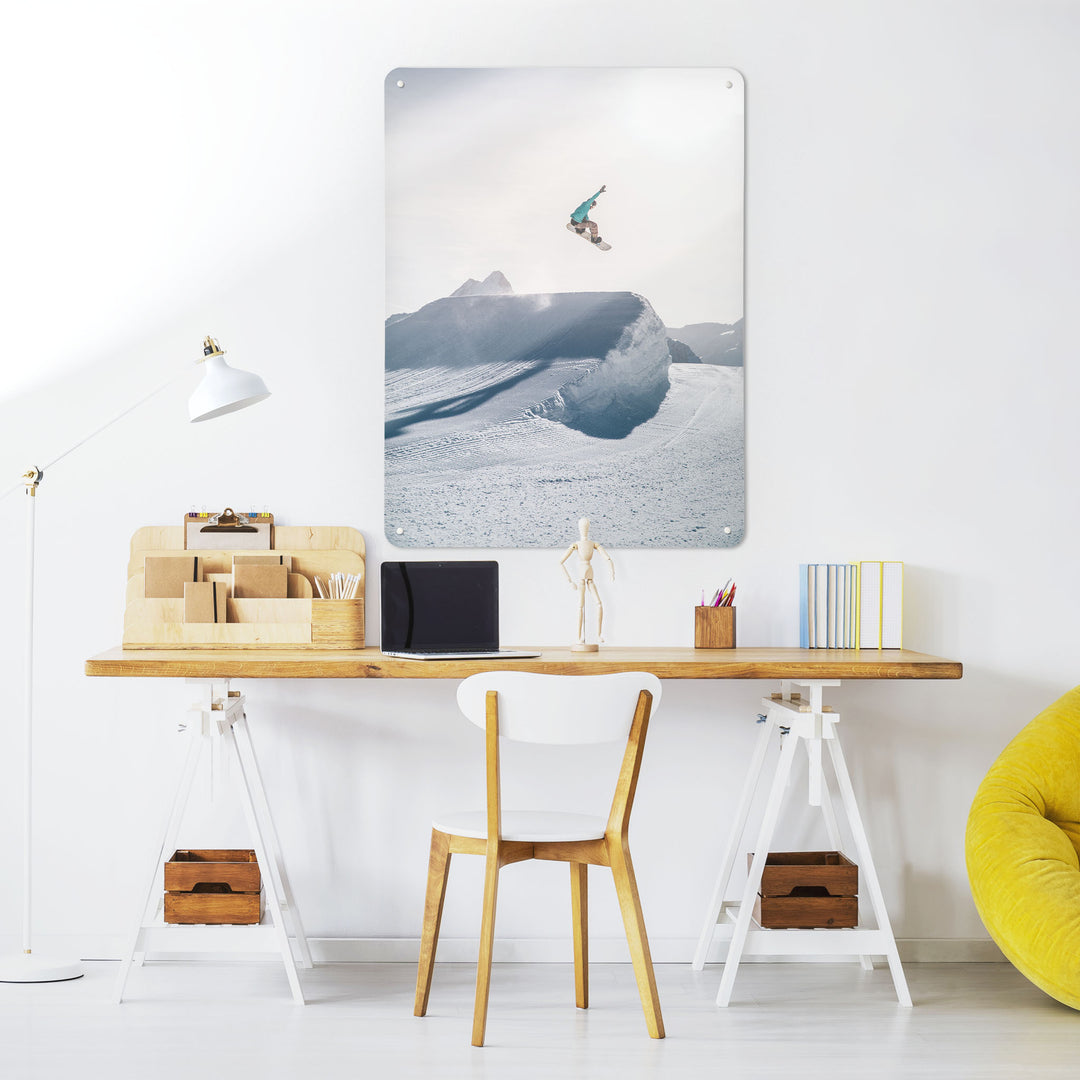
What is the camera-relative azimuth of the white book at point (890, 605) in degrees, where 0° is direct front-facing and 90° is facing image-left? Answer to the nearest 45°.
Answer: approximately 0°

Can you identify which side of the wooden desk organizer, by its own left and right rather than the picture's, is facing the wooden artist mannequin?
left

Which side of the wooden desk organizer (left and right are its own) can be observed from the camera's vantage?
front

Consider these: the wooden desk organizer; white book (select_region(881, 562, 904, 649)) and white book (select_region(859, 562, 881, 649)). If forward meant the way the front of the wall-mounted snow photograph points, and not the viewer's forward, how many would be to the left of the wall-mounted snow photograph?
2

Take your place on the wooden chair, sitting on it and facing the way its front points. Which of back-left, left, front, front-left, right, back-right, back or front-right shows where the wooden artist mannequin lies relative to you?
front-right

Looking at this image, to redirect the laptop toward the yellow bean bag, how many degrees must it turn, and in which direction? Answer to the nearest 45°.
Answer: approximately 45° to its left

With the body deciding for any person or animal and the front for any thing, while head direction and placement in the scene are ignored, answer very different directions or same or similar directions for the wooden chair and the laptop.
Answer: very different directions

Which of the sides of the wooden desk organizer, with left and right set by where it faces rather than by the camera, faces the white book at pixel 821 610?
left

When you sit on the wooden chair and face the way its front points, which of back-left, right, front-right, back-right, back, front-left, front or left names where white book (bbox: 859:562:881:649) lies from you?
right

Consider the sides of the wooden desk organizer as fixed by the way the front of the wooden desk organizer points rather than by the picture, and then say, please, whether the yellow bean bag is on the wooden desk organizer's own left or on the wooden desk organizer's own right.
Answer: on the wooden desk organizer's own left

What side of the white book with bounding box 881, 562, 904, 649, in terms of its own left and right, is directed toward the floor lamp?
right

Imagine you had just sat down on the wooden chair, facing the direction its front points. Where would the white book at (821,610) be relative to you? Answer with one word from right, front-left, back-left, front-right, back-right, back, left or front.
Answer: right

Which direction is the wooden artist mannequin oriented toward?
toward the camera
